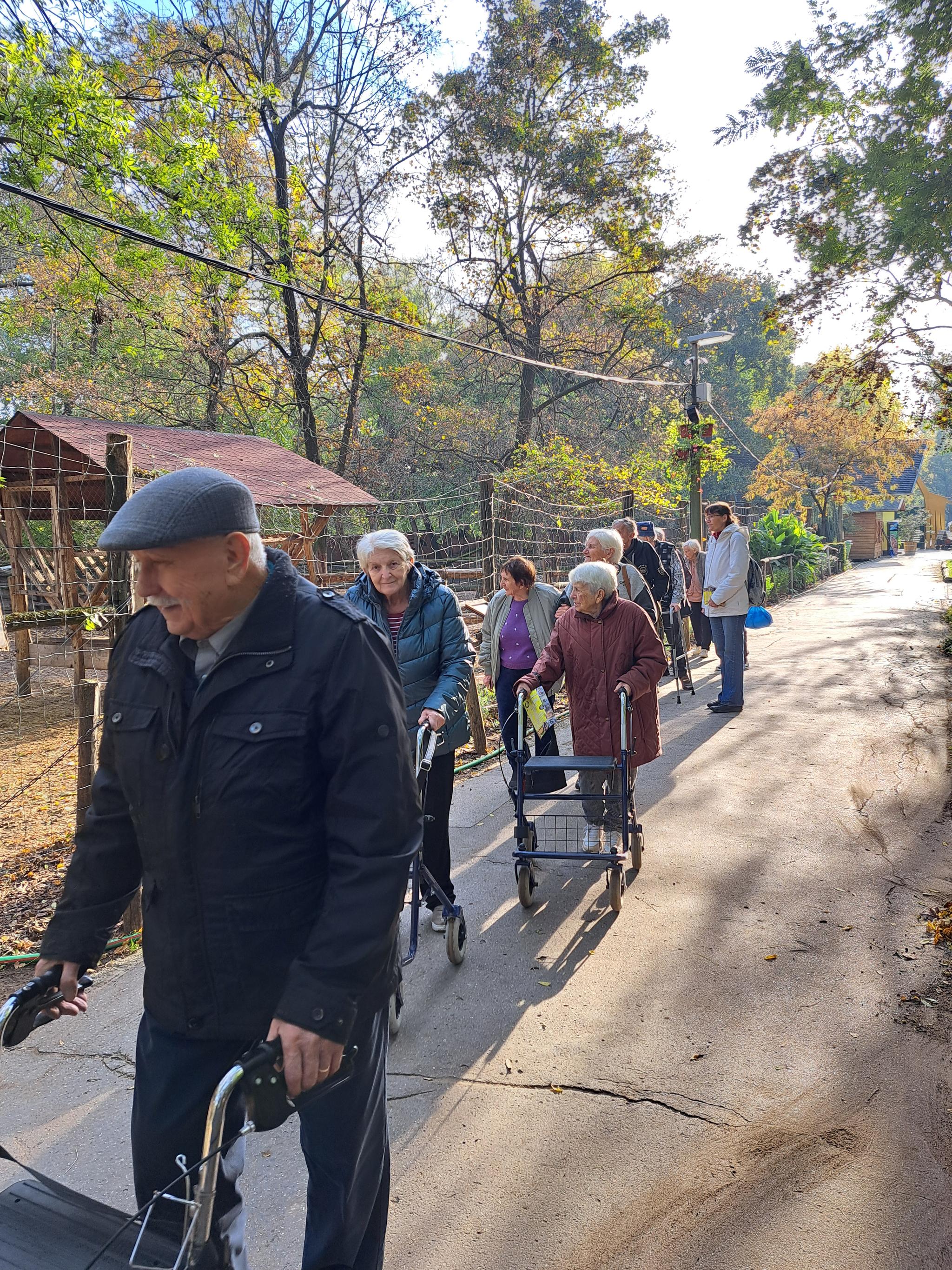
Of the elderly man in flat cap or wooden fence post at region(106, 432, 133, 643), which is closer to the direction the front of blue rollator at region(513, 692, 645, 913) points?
the elderly man in flat cap

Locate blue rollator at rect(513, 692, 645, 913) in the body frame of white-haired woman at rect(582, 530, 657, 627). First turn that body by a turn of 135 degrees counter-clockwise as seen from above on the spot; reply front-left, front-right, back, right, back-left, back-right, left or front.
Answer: right

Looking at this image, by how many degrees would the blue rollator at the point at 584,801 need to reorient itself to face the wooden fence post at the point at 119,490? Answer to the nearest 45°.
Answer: approximately 90° to its right

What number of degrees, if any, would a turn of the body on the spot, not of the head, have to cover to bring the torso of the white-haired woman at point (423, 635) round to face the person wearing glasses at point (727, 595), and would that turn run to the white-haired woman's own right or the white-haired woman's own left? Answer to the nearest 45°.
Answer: approximately 135° to the white-haired woman's own left

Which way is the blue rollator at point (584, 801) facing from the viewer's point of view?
toward the camera

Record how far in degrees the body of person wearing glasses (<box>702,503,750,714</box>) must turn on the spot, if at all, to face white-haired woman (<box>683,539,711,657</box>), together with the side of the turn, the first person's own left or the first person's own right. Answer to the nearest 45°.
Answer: approximately 90° to the first person's own right

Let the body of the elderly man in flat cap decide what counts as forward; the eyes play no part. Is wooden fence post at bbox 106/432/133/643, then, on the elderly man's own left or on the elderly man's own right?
on the elderly man's own right

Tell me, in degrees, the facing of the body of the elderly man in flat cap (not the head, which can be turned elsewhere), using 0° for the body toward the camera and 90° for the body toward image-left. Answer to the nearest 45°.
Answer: approximately 45°
